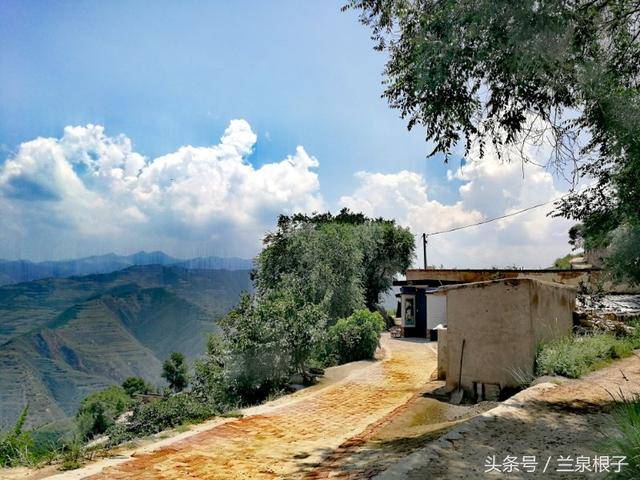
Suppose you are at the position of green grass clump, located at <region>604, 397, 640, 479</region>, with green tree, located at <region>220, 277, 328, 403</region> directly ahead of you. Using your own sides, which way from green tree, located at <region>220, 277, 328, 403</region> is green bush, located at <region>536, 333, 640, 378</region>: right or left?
right
